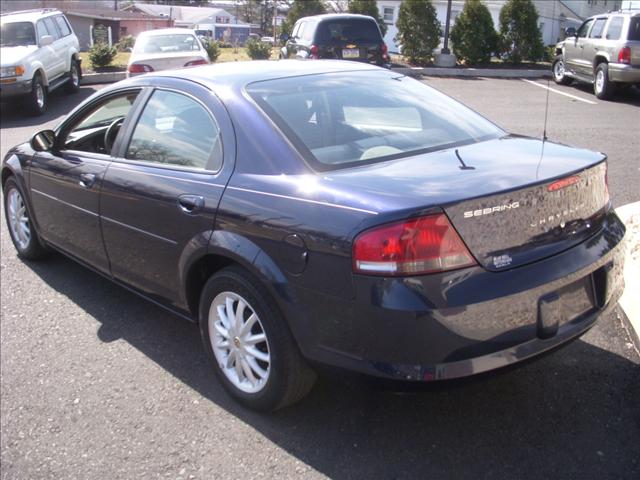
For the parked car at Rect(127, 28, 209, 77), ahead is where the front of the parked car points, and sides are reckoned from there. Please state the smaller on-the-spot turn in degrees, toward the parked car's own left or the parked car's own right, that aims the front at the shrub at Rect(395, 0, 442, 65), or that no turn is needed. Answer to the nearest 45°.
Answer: approximately 45° to the parked car's own right

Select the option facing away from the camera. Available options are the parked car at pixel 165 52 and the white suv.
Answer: the parked car

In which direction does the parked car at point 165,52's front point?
away from the camera

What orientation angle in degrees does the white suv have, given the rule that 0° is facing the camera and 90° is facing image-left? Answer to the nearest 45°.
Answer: approximately 45°

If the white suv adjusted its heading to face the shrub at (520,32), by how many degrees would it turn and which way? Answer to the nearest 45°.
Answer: approximately 135° to its left

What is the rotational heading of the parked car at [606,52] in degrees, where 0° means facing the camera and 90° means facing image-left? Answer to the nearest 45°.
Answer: approximately 135°

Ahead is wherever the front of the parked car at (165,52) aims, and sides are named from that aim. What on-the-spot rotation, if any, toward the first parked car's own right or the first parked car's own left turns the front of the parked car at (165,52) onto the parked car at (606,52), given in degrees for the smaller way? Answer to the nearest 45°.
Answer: approximately 90° to the first parked car's own right

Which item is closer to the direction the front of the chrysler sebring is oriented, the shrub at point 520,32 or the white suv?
the white suv

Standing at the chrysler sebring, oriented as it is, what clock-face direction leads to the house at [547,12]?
The house is roughly at 2 o'clock from the chrysler sebring.

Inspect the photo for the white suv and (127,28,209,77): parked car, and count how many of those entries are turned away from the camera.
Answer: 1

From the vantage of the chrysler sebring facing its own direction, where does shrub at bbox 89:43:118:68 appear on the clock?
The shrub is roughly at 1 o'clock from the chrysler sebring.
